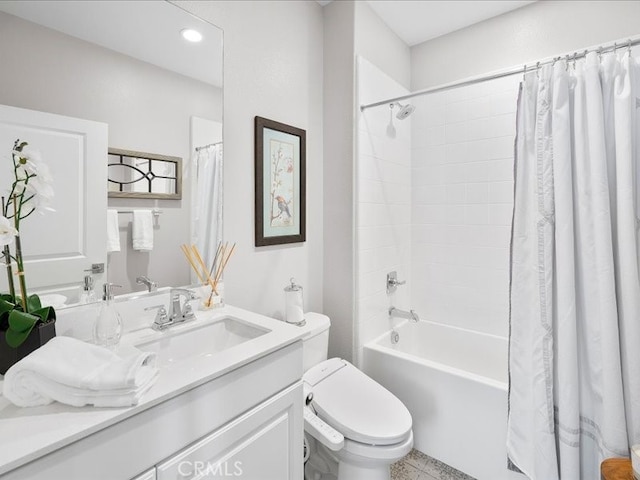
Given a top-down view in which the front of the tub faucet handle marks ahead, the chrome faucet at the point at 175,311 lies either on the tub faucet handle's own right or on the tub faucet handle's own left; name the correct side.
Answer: on the tub faucet handle's own right

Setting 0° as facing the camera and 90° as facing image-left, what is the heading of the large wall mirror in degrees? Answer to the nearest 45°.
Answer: approximately 315°

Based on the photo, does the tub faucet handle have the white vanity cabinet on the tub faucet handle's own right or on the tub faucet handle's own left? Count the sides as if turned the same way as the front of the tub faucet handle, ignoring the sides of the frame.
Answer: on the tub faucet handle's own right

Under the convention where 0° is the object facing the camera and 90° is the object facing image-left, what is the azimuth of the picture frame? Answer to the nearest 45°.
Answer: approximately 315°

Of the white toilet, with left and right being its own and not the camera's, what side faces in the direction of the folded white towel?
right

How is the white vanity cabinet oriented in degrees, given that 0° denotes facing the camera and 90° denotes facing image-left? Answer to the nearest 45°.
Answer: approximately 315°
